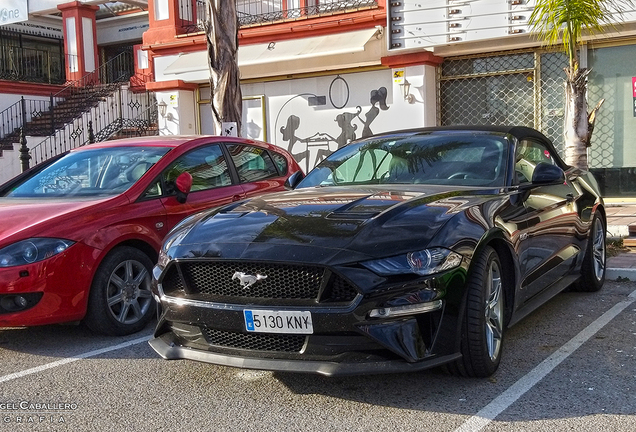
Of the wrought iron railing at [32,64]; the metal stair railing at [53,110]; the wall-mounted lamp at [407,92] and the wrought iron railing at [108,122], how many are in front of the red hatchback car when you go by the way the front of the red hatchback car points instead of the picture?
0

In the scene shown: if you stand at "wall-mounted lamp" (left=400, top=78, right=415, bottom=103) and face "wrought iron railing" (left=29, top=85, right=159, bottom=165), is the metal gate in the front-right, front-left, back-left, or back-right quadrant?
back-right

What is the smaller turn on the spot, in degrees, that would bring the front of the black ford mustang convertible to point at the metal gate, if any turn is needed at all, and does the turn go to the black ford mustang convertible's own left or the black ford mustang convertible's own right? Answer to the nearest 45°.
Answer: approximately 135° to the black ford mustang convertible's own right

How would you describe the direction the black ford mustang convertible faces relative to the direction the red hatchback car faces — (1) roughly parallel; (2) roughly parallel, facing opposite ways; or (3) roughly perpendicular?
roughly parallel

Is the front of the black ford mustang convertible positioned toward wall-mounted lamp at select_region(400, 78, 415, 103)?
no

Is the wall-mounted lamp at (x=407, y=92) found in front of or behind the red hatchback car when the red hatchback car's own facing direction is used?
behind

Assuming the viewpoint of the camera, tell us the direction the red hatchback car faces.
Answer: facing the viewer and to the left of the viewer

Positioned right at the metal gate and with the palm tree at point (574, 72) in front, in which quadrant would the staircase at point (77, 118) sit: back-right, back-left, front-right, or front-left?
back-right

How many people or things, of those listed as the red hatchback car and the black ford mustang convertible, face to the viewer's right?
0

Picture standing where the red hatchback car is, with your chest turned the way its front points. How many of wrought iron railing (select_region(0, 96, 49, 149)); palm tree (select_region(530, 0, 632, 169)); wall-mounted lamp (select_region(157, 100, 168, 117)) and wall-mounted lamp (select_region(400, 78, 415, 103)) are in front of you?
0

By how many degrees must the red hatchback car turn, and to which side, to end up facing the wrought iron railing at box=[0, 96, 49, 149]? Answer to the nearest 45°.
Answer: approximately 135° to its right

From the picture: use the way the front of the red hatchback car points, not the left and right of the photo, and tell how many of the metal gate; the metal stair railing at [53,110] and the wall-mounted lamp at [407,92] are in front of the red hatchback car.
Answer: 0

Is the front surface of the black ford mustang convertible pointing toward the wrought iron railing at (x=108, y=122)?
no

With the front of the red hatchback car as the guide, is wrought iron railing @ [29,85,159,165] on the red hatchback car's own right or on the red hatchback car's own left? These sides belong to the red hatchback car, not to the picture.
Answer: on the red hatchback car's own right

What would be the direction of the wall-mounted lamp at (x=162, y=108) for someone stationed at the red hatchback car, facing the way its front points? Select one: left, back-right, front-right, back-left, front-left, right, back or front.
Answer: back-right
